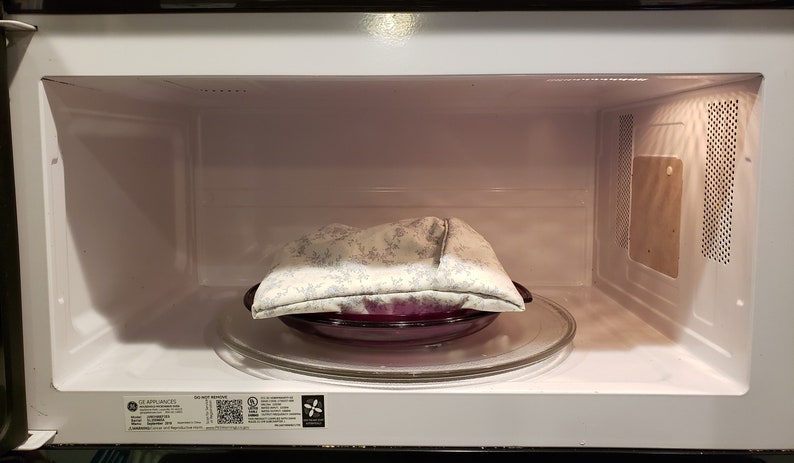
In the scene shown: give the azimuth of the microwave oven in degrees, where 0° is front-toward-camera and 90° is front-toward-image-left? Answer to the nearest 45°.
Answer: approximately 0°
